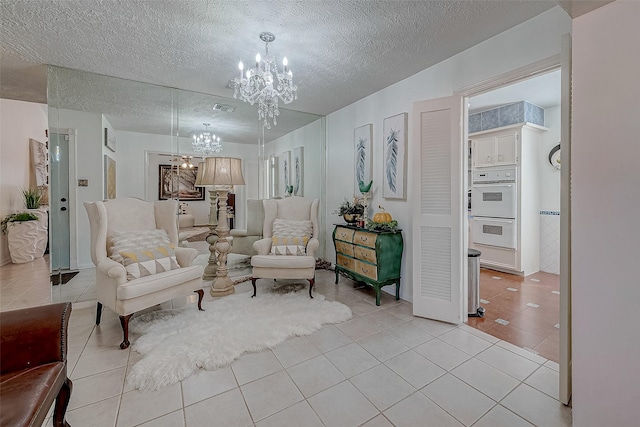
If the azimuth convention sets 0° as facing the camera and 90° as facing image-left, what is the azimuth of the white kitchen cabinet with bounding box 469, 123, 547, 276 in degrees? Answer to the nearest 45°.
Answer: approximately 45°

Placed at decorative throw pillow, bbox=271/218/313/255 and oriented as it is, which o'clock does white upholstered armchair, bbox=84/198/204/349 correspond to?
The white upholstered armchair is roughly at 2 o'clock from the decorative throw pillow.

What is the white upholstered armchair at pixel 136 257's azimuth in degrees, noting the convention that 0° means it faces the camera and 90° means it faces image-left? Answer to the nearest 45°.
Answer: approximately 315°

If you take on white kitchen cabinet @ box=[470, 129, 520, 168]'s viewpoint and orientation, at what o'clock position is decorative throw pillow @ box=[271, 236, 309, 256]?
The decorative throw pillow is roughly at 12 o'clock from the white kitchen cabinet.

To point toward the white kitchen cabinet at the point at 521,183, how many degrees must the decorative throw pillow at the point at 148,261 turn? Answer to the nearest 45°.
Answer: approximately 45° to its left

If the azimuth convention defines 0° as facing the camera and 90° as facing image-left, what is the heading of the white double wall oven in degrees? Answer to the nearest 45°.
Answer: approximately 45°

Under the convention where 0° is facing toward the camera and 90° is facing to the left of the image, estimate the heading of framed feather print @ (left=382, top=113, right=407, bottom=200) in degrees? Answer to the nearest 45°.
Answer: approximately 45°

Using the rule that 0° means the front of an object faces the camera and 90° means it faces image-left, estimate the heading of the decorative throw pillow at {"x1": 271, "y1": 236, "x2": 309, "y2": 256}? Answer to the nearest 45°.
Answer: approximately 0°

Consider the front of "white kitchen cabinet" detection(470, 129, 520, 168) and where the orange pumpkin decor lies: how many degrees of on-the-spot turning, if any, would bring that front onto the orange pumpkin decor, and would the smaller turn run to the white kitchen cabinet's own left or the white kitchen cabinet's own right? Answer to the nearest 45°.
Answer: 0° — it already faces it

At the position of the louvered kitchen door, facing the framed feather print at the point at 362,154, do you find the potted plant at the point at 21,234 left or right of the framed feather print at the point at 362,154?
left
